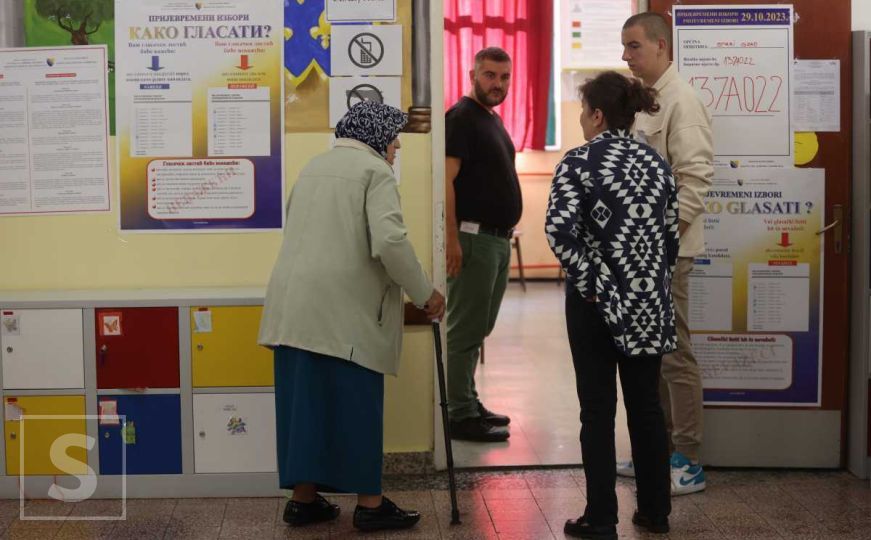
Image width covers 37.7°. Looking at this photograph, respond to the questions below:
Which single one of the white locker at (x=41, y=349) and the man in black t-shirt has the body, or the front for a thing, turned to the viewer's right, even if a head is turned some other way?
the man in black t-shirt

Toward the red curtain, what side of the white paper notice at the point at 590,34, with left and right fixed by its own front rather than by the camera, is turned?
right

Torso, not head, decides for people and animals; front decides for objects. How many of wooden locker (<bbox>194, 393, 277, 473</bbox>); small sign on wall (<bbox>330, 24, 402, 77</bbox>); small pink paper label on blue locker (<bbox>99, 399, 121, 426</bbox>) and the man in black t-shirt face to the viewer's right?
1

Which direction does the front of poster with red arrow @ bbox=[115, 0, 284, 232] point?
toward the camera

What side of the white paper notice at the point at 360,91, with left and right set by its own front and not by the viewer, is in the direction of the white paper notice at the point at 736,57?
left

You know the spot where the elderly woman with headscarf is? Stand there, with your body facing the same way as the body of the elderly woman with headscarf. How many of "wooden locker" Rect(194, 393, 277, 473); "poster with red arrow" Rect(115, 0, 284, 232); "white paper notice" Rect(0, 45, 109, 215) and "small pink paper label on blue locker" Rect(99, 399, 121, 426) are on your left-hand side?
4

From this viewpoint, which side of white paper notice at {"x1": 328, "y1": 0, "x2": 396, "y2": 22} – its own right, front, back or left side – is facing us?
front

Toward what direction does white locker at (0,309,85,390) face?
toward the camera

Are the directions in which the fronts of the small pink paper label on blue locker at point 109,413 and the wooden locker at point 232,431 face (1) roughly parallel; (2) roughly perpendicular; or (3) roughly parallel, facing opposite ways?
roughly parallel

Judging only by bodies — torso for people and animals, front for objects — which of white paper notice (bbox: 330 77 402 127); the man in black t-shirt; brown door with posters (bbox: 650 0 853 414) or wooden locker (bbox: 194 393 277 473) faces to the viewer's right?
the man in black t-shirt

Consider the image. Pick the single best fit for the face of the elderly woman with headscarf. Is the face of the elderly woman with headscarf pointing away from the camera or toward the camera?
away from the camera

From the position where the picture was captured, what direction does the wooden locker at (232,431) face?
facing the viewer
